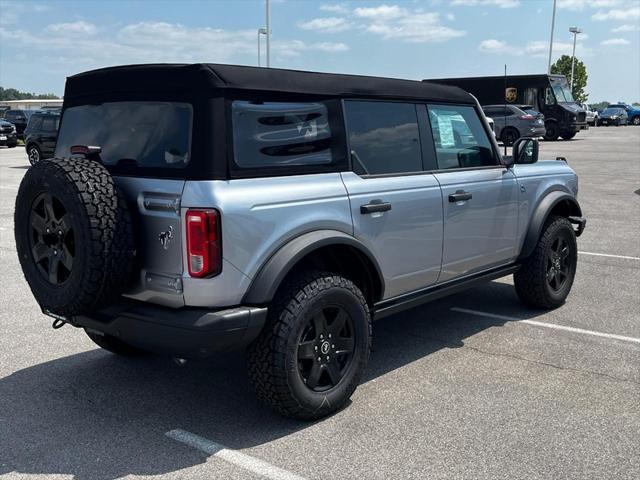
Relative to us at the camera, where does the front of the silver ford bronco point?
facing away from the viewer and to the right of the viewer

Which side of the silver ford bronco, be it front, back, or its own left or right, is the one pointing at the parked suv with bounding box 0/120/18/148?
left

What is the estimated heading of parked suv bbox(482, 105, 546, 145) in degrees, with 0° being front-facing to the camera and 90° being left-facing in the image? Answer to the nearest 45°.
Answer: approximately 135°

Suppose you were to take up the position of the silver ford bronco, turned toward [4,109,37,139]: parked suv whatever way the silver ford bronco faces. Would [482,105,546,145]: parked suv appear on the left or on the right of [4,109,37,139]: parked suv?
right

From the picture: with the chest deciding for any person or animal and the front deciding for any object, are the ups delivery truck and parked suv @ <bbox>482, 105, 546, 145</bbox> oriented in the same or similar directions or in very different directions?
very different directions

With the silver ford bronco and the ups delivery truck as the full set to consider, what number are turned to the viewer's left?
0

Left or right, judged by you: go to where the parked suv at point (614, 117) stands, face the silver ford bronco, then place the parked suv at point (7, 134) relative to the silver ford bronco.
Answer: right

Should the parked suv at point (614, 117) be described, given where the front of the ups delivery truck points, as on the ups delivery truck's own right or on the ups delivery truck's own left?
on the ups delivery truck's own left

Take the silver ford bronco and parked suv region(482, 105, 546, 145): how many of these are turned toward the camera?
0
